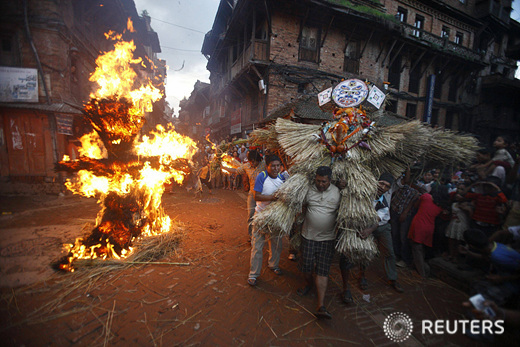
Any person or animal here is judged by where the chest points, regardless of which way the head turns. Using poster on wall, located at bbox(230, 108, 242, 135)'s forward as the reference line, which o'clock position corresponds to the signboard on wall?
The signboard on wall is roughly at 12 o'clock from the poster on wall.

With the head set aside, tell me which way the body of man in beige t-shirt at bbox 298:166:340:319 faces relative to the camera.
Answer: toward the camera

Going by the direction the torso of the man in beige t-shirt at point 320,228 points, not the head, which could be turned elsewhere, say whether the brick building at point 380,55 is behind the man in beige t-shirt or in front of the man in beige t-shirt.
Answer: behind

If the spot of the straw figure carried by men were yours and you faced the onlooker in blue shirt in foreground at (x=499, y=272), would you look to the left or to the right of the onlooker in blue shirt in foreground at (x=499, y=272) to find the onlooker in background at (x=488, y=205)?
left

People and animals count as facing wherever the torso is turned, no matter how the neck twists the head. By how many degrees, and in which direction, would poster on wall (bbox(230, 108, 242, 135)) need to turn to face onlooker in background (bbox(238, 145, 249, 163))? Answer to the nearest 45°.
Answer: approximately 45° to its left

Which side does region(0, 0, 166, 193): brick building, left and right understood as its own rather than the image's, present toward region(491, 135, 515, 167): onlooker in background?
front

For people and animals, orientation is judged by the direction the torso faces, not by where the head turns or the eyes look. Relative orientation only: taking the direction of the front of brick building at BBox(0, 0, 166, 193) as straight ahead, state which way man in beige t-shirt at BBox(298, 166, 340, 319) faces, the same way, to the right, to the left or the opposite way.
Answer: to the right

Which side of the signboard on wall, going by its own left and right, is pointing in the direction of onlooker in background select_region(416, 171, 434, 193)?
front

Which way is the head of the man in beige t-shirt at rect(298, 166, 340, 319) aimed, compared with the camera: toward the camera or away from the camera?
toward the camera

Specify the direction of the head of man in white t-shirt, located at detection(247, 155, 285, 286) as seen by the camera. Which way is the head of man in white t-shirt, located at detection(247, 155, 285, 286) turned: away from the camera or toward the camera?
toward the camera
